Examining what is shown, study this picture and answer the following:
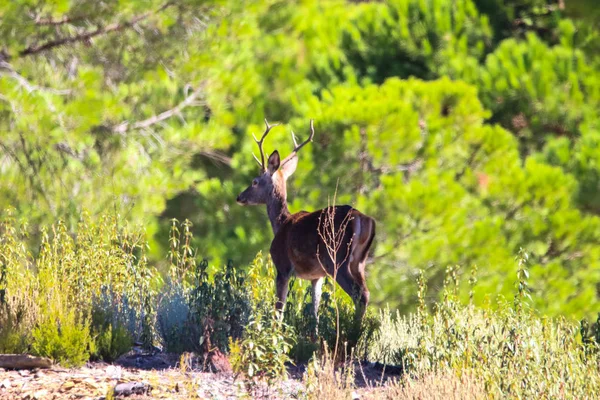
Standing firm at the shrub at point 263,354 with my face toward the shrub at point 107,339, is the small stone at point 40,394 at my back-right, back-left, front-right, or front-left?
front-left

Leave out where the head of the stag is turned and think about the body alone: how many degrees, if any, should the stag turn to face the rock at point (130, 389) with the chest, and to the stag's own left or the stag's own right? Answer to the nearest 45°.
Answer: approximately 90° to the stag's own left

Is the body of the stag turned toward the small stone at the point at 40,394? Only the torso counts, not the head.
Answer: no

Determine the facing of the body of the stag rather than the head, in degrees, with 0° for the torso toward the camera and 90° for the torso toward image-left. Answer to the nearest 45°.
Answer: approximately 135°

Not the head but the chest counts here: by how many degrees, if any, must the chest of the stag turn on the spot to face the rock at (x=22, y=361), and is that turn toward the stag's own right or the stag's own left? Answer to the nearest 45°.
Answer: approximately 90° to the stag's own left

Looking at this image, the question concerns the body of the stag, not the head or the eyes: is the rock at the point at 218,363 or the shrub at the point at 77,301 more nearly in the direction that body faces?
the shrub

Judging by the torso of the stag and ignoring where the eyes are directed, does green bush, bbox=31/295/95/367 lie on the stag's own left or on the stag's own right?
on the stag's own left

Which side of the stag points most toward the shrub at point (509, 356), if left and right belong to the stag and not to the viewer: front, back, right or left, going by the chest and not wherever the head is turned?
back

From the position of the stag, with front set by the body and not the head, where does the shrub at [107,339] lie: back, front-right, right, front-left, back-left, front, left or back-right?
left

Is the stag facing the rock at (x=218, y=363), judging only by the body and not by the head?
no
